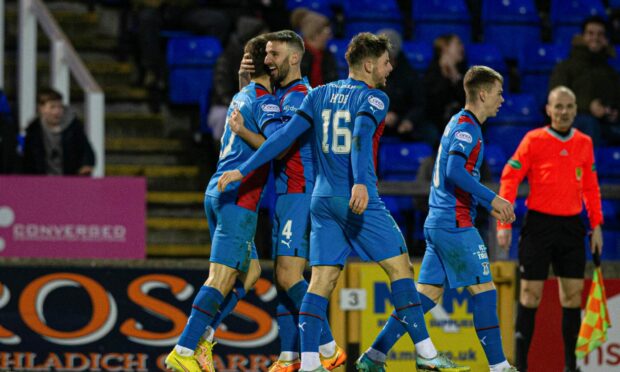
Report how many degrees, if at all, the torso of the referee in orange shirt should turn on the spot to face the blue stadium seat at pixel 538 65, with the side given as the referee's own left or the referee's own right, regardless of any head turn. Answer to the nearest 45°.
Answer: approximately 180°

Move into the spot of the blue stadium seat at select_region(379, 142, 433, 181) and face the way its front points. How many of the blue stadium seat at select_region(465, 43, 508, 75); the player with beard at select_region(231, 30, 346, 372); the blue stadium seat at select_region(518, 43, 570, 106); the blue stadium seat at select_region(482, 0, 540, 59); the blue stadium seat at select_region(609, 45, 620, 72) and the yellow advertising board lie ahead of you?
2

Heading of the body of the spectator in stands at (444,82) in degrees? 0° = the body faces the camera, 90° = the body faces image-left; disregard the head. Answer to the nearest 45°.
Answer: approximately 315°

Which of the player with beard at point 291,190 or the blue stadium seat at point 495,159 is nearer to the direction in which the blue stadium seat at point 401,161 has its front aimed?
the player with beard

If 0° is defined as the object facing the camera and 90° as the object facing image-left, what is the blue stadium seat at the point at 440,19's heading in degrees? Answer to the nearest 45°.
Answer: approximately 0°

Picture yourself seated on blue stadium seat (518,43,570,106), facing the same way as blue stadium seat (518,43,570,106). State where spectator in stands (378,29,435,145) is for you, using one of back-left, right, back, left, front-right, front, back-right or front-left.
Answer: front-right
